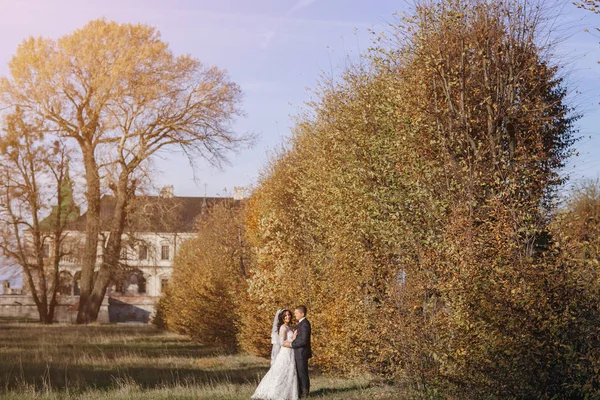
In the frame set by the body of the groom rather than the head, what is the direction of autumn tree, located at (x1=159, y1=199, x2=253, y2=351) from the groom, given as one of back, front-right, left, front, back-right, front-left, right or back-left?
right

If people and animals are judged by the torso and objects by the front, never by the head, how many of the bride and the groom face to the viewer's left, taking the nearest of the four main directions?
1

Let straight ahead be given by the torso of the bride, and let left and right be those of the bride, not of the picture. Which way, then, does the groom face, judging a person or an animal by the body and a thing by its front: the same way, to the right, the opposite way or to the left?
the opposite way

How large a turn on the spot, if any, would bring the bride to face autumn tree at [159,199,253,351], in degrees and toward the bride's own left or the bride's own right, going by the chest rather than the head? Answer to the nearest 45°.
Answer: approximately 90° to the bride's own left

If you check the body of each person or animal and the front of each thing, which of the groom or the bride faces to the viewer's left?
the groom

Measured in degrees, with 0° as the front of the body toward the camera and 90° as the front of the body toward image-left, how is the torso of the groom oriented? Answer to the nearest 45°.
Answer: approximately 90°

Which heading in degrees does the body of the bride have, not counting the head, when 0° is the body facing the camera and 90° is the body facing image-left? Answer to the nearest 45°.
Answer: approximately 270°

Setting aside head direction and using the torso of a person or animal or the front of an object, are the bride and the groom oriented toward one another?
yes
